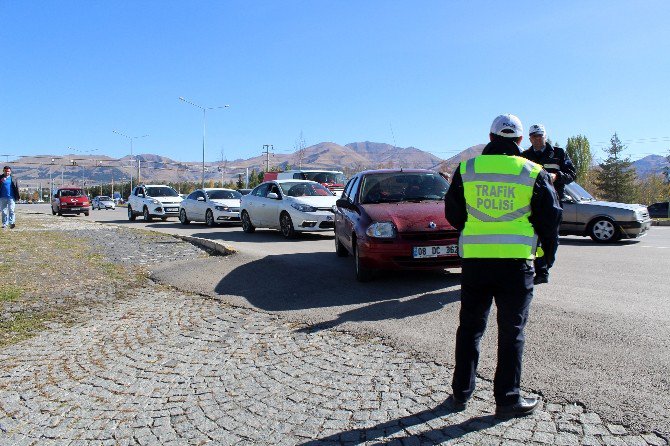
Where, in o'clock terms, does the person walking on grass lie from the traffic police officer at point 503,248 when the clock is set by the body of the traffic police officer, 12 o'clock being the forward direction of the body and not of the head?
The person walking on grass is roughly at 10 o'clock from the traffic police officer.

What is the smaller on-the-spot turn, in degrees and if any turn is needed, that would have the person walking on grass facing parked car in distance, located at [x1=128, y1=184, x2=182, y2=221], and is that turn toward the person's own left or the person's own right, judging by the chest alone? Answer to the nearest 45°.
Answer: approximately 135° to the person's own left

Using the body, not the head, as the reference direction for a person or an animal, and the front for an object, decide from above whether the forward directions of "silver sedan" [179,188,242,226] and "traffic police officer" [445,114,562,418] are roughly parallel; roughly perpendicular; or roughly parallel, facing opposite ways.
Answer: roughly perpendicular

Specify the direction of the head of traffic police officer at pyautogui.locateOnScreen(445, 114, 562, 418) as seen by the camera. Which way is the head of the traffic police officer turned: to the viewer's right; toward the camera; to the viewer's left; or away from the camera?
away from the camera

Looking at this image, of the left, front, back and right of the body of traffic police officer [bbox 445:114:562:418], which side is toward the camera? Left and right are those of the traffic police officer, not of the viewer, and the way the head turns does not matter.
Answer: back

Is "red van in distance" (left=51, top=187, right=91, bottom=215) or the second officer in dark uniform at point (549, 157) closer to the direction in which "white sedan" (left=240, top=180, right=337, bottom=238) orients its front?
the second officer in dark uniform

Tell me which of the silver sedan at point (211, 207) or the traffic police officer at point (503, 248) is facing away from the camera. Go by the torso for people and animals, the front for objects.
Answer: the traffic police officer

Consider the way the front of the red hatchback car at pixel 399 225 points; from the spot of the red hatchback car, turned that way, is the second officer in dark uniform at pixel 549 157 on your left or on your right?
on your left
